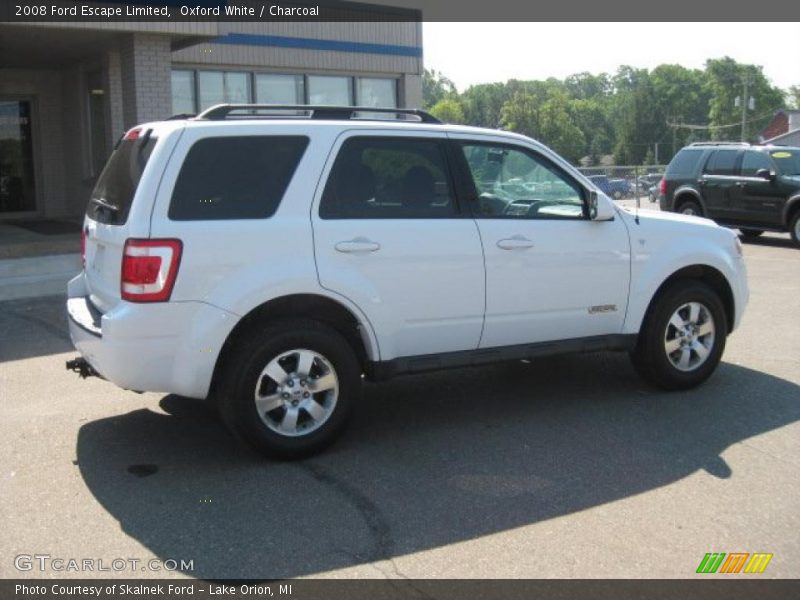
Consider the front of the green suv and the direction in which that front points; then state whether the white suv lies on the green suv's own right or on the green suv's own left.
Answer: on the green suv's own right

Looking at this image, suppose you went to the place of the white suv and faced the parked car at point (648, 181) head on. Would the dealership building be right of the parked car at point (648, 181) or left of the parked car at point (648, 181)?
left

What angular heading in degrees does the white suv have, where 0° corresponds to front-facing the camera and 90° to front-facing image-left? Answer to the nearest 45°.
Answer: approximately 225°

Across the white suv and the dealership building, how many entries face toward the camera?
1

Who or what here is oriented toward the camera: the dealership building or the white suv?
the dealership building

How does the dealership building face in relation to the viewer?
toward the camera

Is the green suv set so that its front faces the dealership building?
no

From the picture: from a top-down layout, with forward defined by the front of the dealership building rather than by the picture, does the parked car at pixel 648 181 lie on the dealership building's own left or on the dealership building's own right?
on the dealership building's own left

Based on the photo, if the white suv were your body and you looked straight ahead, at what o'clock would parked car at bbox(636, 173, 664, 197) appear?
The parked car is roughly at 11 o'clock from the white suv.

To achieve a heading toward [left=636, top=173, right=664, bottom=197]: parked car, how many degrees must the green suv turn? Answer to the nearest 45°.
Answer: approximately 135° to its left

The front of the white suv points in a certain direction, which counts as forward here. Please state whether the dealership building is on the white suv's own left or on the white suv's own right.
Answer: on the white suv's own left

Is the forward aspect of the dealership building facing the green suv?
no
